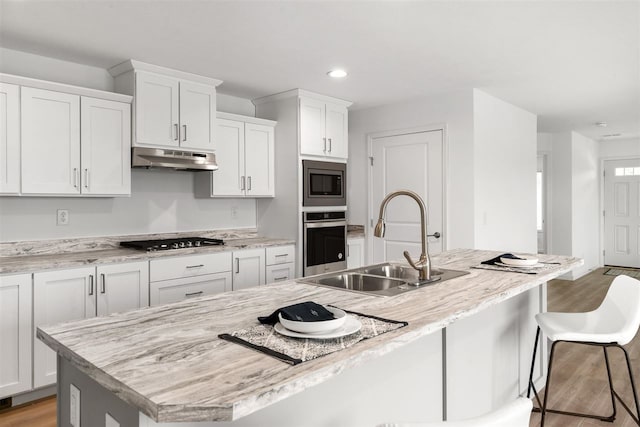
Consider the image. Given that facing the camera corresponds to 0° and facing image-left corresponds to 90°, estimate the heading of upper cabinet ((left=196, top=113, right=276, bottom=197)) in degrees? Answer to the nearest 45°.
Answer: approximately 315°

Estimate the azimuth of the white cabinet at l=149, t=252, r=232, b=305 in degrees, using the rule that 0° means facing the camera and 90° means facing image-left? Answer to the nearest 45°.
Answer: approximately 315°

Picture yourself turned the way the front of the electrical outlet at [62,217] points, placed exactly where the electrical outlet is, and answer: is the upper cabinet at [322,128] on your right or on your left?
on your left

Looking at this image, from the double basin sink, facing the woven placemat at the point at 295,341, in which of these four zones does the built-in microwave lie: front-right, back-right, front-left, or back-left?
back-right

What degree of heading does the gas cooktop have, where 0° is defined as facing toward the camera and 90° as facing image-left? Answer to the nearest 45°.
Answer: approximately 315°

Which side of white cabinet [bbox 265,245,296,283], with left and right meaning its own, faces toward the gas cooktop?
right
